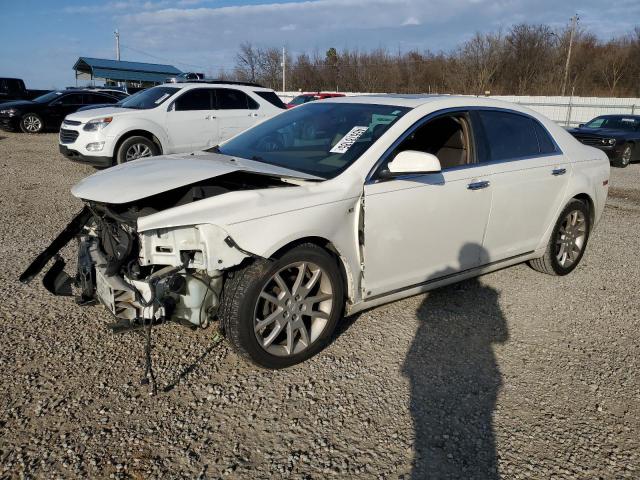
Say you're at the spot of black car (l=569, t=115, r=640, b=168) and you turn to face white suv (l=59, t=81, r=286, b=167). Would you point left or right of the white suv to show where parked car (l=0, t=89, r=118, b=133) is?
right

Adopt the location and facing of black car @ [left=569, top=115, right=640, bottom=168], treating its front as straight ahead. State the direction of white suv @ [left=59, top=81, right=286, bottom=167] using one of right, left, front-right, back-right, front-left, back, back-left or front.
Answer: front

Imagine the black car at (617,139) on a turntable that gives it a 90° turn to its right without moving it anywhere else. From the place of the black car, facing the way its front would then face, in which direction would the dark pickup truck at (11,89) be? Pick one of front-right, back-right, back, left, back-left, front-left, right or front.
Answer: front-left

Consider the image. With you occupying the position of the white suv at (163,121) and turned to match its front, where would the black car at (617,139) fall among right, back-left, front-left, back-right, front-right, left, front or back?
back-left

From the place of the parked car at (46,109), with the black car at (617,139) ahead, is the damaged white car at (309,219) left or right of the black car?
right

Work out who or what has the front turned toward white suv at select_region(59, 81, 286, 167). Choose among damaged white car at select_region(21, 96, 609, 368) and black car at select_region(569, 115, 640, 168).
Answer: the black car

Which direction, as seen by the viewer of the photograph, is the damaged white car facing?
facing the viewer and to the left of the viewer

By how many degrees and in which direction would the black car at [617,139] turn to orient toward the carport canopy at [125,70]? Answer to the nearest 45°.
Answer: approximately 90° to its right

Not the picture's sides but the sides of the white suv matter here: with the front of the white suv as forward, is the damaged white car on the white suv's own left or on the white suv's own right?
on the white suv's own left
